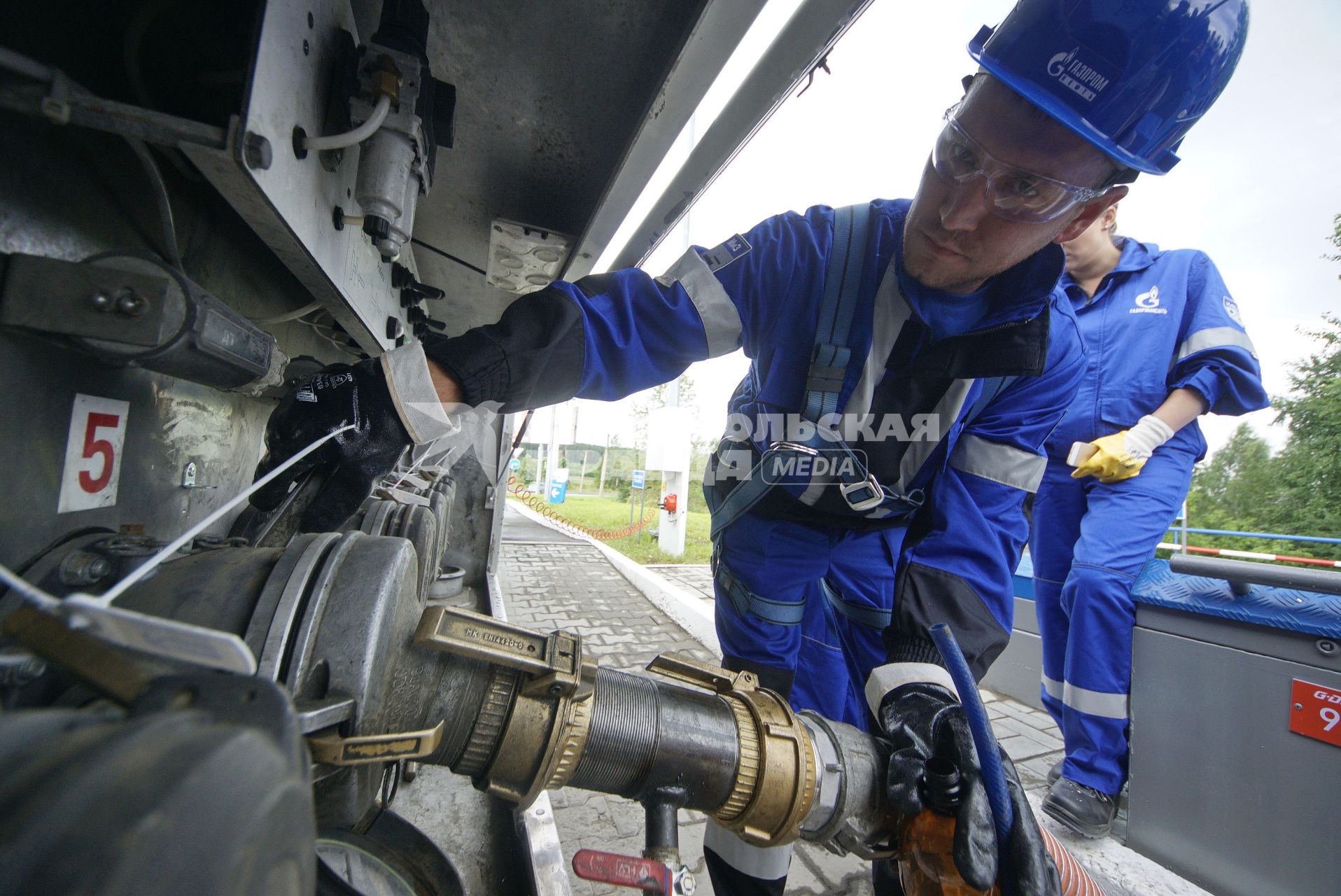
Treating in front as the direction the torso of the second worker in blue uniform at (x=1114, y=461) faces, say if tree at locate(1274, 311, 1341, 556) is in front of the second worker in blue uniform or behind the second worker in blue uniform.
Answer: behind

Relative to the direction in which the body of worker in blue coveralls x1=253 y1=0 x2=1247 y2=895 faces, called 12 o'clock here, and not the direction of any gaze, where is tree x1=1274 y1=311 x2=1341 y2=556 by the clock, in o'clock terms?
The tree is roughly at 6 o'clock from the worker in blue coveralls.

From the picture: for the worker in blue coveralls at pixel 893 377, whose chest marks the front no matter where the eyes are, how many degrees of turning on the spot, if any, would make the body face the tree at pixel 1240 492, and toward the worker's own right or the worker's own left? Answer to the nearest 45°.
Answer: approximately 180°

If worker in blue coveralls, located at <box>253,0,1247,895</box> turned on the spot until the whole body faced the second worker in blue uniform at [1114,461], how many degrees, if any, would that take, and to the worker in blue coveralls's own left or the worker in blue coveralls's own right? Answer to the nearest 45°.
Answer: approximately 180°

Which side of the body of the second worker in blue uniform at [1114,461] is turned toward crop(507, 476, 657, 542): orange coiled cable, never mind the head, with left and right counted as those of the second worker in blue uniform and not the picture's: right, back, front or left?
right

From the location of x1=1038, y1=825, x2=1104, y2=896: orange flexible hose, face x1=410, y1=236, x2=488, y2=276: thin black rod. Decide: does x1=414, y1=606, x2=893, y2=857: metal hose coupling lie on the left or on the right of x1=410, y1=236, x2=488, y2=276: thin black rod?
left

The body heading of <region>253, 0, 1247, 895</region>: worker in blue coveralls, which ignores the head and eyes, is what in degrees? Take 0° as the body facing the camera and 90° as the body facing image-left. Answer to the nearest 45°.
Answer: approximately 45°

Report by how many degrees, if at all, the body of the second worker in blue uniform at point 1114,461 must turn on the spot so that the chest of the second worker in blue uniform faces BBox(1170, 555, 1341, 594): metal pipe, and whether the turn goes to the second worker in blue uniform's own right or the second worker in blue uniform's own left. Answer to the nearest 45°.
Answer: approximately 90° to the second worker in blue uniform's own left

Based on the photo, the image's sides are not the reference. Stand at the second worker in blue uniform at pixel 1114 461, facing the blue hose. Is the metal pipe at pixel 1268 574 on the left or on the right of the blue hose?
left

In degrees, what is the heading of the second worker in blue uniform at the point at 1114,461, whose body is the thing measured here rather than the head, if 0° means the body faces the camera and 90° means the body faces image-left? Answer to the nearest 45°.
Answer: approximately 45°
